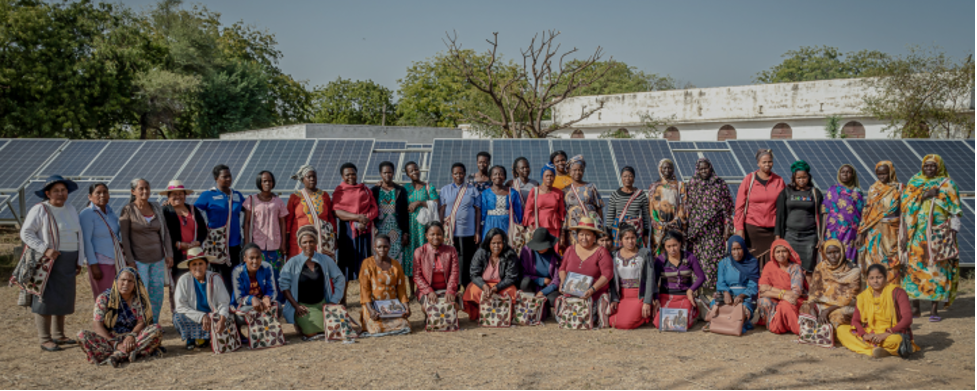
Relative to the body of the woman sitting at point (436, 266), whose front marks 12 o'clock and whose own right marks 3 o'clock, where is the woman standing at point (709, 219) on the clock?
The woman standing is roughly at 9 o'clock from the woman sitting.

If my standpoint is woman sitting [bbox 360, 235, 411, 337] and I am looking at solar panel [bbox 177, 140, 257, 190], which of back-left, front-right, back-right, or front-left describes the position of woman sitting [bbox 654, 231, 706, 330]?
back-right

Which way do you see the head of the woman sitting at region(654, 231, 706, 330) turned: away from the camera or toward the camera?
toward the camera

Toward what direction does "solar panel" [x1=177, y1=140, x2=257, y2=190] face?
toward the camera

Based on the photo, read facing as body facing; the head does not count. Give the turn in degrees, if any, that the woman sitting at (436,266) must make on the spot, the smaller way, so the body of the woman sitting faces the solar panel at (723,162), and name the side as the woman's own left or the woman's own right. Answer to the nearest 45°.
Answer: approximately 135° to the woman's own left

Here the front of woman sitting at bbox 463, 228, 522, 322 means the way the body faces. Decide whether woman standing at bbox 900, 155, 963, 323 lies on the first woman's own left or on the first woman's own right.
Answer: on the first woman's own left

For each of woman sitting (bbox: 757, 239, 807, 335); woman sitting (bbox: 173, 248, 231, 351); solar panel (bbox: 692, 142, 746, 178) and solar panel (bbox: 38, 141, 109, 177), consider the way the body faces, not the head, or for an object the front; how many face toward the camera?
4

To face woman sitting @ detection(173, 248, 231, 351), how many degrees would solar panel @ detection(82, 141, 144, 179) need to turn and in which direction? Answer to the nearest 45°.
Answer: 0° — it already faces them

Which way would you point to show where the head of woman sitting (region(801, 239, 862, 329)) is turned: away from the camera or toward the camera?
toward the camera

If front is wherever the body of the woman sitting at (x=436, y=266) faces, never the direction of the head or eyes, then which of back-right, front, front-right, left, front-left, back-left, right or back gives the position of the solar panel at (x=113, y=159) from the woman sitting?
back-right

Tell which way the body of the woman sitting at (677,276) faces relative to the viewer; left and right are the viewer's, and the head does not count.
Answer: facing the viewer

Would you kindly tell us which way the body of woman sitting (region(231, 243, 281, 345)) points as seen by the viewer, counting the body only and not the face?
toward the camera

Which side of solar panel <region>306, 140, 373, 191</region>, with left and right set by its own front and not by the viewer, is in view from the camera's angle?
front

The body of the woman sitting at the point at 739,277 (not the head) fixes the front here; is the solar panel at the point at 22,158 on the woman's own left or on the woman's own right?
on the woman's own right
